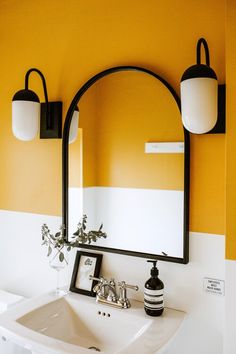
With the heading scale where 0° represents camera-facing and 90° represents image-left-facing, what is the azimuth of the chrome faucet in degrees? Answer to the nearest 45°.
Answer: approximately 45°
